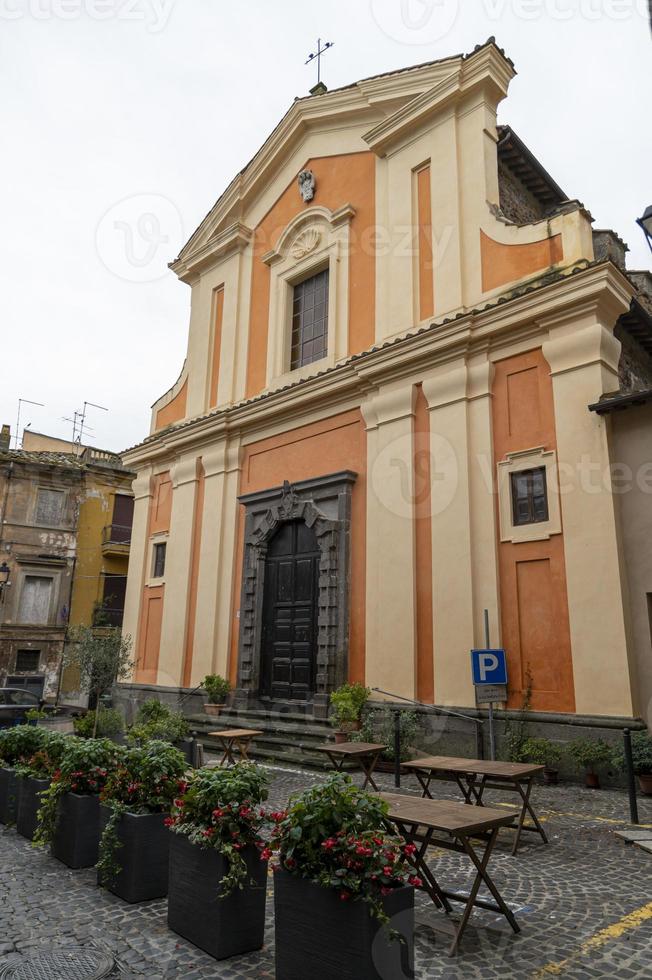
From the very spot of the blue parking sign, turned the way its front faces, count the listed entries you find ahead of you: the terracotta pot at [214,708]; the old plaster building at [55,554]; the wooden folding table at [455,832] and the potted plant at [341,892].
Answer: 2

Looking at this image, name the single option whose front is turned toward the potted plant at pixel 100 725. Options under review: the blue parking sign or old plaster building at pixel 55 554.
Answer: the old plaster building

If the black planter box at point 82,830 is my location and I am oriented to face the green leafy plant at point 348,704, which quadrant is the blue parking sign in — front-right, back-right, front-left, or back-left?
front-right

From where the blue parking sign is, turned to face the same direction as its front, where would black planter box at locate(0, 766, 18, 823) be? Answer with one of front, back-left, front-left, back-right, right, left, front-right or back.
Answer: front-right

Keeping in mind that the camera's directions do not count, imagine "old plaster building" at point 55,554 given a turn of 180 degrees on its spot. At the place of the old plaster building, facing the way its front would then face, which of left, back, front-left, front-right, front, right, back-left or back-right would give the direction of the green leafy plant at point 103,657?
back

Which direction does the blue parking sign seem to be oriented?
toward the camera

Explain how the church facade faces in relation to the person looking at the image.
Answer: facing the viewer and to the left of the viewer

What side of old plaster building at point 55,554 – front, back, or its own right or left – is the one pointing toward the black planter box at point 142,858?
front

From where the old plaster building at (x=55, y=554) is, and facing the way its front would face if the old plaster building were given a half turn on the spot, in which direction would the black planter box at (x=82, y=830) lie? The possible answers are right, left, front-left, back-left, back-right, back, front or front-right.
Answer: back

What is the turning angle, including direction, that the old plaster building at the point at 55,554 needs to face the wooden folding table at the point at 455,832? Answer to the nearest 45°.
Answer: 0° — it already faces it

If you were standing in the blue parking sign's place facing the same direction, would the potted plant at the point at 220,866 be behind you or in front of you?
in front

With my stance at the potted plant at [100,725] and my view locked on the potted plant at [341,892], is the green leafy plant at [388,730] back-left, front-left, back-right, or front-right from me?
front-left

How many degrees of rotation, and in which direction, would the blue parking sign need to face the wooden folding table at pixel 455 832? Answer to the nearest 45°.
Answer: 0° — it already faces it

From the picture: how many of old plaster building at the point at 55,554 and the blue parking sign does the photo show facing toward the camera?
2

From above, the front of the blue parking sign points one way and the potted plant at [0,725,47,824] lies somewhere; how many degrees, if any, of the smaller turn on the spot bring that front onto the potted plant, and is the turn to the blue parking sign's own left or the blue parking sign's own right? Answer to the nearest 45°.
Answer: approximately 45° to the blue parking sign's own right

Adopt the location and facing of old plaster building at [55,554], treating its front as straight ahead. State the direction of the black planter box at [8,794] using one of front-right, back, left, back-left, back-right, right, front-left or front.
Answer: front

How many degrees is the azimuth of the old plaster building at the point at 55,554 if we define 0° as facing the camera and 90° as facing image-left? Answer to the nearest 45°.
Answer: approximately 0°
